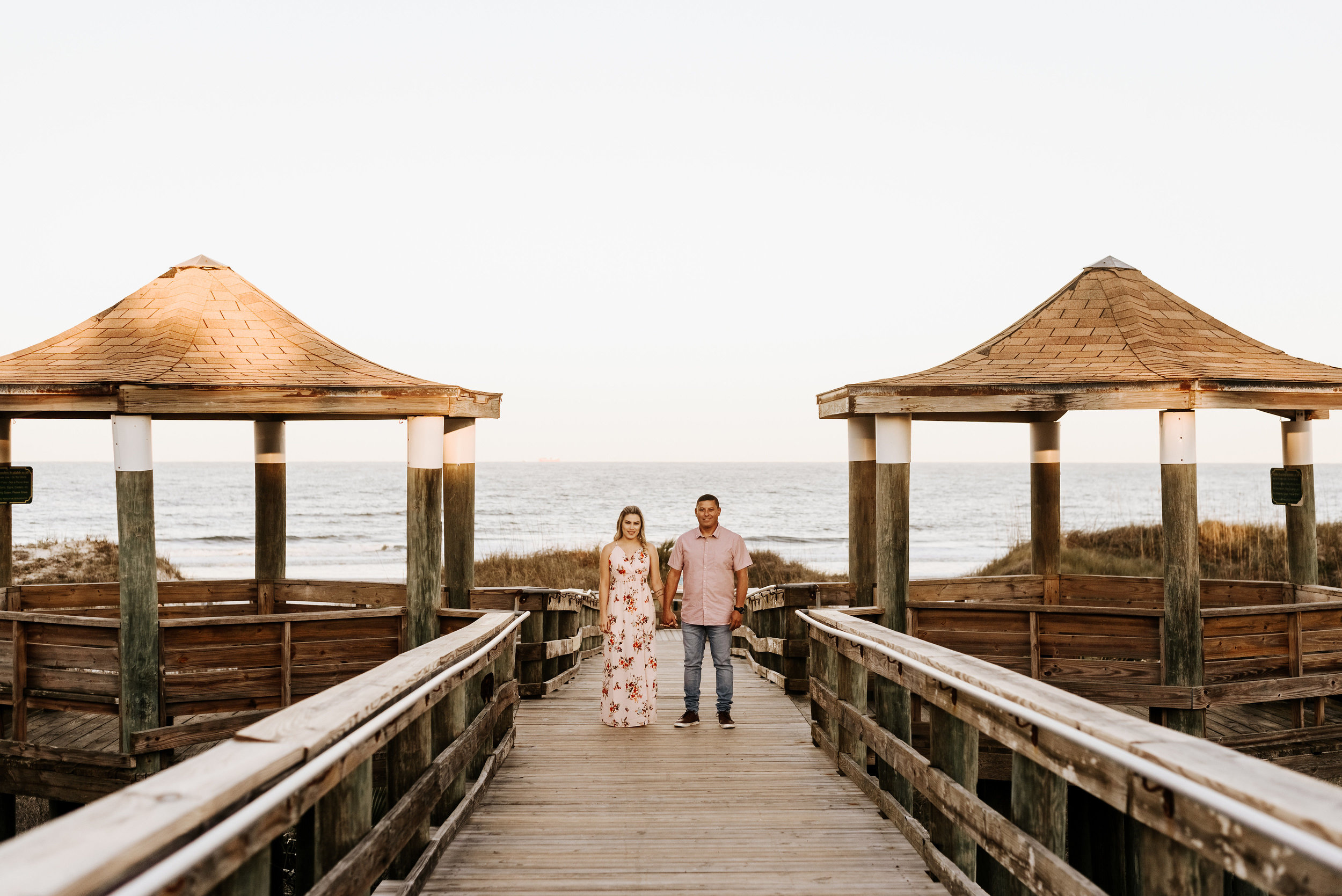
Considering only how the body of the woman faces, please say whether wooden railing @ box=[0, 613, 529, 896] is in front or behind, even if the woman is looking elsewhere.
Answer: in front

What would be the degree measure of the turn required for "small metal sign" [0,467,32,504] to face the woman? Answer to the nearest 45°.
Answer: approximately 45° to its left

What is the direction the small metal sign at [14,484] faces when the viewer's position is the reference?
facing the viewer

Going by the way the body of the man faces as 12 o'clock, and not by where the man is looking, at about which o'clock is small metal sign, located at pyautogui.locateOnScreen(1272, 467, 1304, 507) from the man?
The small metal sign is roughly at 8 o'clock from the man.

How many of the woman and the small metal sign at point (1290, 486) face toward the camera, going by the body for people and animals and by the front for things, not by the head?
2

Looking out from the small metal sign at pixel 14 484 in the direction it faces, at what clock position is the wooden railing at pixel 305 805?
The wooden railing is roughly at 12 o'clock from the small metal sign.

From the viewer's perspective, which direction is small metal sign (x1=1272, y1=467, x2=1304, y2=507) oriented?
toward the camera

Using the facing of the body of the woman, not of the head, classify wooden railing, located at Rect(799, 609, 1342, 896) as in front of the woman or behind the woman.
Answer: in front

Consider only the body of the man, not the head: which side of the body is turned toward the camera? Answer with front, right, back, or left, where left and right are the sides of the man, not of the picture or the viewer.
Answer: front
